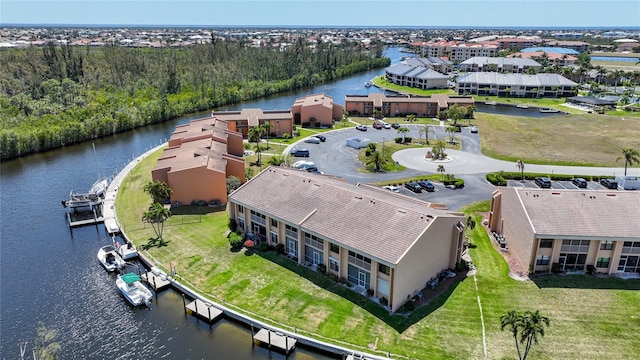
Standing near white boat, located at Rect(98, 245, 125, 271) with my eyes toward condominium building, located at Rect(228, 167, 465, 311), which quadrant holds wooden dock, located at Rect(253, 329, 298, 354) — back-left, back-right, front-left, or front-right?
front-right

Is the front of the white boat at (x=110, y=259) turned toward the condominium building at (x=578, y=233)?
no

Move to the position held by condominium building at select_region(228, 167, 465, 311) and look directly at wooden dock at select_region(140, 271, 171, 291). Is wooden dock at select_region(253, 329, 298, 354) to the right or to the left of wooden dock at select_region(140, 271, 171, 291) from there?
left

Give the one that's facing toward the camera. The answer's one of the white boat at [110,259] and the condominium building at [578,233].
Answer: the condominium building

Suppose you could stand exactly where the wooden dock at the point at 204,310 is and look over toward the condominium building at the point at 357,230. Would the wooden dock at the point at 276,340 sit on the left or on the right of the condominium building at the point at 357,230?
right

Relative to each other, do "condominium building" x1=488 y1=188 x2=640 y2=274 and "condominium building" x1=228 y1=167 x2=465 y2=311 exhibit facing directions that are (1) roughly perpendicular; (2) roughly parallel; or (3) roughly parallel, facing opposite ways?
roughly parallel

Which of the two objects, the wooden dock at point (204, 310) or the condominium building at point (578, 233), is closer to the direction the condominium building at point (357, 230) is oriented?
the wooden dock

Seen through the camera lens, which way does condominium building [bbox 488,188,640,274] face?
facing the viewer
